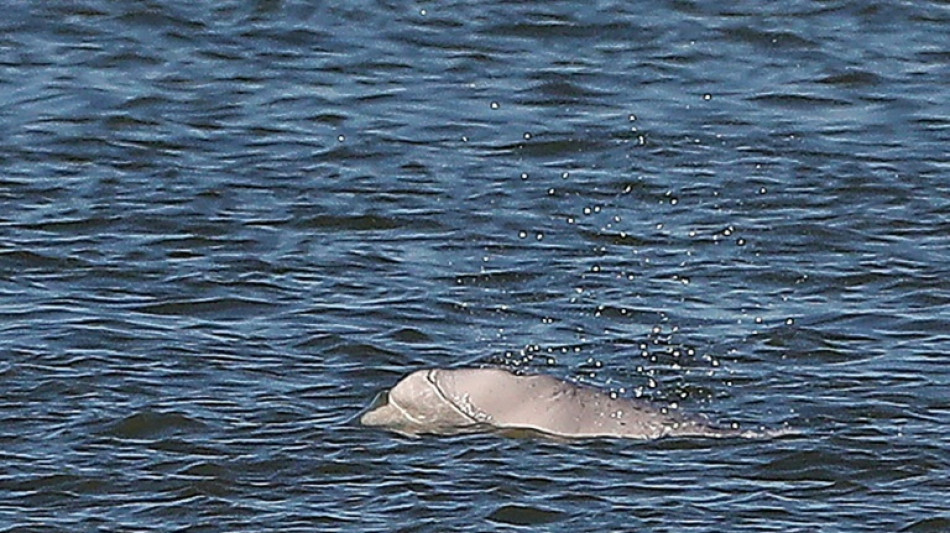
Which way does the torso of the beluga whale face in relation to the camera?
to the viewer's left
